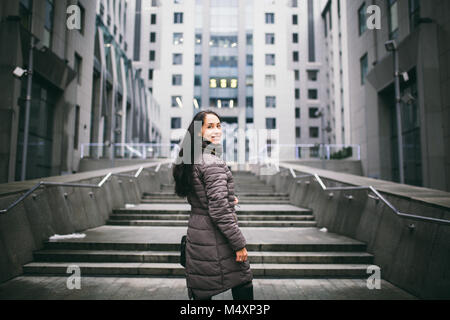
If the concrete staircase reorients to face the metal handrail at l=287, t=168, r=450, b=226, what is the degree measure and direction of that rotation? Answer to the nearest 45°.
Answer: approximately 90° to its left

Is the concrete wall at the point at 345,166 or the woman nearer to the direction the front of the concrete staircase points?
the woman

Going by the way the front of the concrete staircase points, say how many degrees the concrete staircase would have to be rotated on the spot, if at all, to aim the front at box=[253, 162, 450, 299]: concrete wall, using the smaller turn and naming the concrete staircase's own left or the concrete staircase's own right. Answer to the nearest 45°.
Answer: approximately 90° to the concrete staircase's own left

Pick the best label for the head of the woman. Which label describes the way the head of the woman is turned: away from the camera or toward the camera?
toward the camera

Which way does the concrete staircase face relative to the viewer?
toward the camera

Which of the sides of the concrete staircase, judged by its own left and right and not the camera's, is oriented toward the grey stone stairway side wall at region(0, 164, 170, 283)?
right

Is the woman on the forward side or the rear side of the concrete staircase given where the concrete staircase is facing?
on the forward side

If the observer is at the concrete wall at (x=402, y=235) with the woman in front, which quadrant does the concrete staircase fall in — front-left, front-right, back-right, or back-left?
front-right

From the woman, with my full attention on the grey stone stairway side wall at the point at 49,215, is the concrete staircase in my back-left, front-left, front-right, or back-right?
front-right

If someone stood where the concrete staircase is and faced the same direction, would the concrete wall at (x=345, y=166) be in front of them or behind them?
behind
